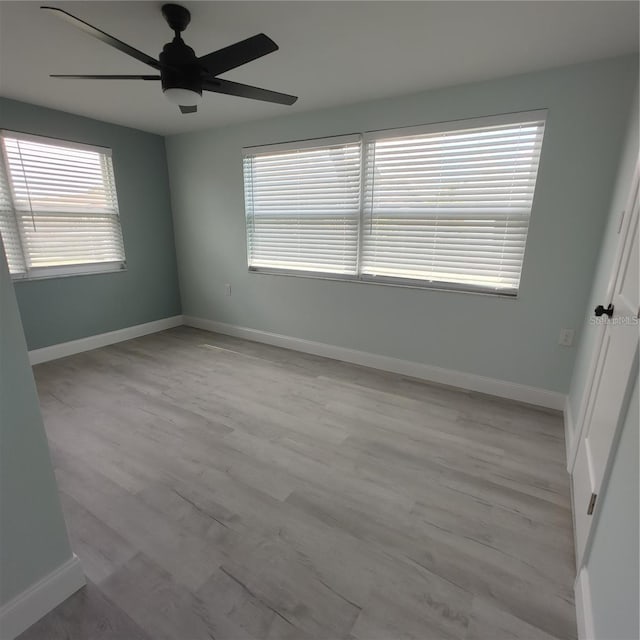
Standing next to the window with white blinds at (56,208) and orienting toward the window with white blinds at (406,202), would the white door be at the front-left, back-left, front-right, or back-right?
front-right

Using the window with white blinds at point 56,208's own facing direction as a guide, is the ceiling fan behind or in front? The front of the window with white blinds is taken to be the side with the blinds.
in front

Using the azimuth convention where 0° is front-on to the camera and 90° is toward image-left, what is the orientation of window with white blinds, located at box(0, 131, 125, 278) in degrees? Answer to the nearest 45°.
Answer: approximately 315°

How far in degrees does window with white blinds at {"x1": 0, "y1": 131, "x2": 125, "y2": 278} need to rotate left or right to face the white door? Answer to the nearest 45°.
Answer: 0° — it already faces it

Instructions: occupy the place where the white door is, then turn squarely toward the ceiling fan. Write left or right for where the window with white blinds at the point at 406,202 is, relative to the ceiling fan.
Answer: right

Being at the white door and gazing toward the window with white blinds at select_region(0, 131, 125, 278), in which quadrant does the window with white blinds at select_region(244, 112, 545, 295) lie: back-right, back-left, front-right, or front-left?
front-right

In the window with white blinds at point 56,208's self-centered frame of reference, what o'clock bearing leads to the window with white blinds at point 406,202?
the window with white blinds at point 406,202 is roughly at 12 o'clock from the window with white blinds at point 56,208.

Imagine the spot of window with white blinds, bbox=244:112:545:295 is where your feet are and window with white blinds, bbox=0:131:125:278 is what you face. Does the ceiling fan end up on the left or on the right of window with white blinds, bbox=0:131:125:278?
left
